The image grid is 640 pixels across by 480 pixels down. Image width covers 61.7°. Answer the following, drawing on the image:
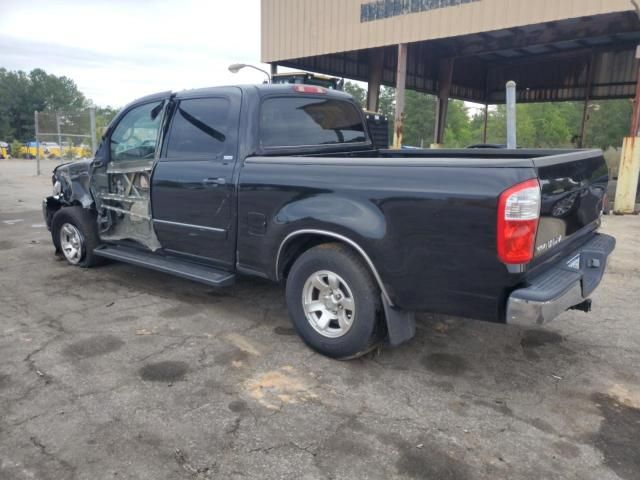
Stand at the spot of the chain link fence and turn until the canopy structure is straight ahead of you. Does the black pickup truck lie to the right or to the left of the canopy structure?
right

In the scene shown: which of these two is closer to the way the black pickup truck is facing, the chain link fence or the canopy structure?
the chain link fence

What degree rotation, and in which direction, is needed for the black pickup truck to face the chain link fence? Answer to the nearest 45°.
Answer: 0° — it already faces it

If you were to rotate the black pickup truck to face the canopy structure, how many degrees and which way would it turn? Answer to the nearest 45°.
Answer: approximately 45° to its right

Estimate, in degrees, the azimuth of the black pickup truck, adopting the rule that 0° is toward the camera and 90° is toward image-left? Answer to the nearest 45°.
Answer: approximately 135°
